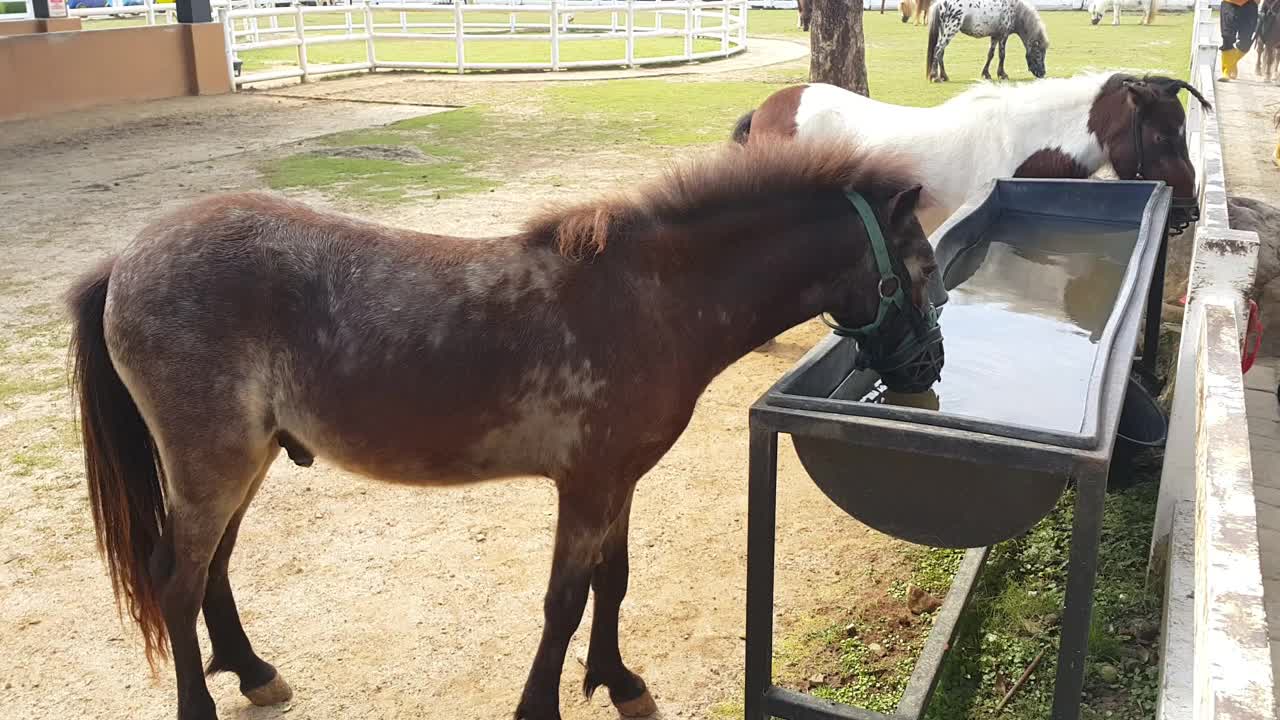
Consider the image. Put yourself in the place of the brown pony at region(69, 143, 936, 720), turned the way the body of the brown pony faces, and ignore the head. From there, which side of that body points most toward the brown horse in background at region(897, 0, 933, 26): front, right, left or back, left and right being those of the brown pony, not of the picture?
left

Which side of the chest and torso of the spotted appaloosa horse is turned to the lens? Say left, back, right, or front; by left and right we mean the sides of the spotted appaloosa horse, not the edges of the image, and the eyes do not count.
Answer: right

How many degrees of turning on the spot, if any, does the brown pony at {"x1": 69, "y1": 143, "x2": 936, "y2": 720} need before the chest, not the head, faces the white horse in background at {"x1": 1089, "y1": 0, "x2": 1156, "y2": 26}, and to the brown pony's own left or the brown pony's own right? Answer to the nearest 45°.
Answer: approximately 45° to the brown pony's own left

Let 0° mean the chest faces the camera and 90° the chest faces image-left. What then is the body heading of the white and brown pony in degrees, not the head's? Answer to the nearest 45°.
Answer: approximately 270°

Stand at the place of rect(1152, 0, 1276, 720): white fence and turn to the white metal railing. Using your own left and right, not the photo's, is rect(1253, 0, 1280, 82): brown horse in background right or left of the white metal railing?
right

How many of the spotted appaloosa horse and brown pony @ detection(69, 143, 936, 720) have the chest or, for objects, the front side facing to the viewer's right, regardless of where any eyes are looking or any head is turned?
2

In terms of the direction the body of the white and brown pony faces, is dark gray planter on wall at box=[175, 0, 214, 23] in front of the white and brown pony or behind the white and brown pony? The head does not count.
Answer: behind

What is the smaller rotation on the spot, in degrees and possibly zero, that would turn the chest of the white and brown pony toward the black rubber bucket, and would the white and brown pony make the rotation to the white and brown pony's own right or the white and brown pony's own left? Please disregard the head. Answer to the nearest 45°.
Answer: approximately 90° to the white and brown pony's own right

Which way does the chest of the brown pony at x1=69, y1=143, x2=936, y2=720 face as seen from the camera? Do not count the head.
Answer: to the viewer's right

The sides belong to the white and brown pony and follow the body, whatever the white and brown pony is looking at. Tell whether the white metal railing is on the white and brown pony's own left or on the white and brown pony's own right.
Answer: on the white and brown pony's own left
